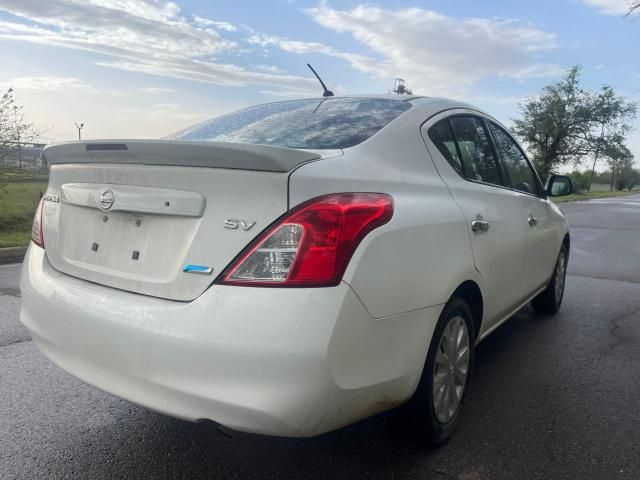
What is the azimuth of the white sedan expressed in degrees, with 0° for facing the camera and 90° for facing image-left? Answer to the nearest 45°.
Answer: approximately 225°

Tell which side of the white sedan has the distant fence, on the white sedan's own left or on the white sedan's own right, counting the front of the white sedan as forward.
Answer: on the white sedan's own left
